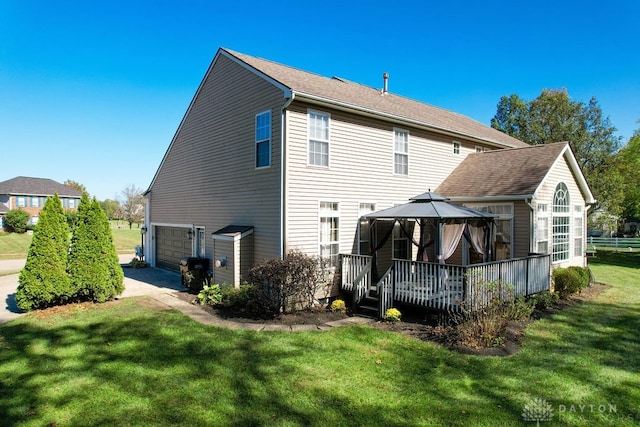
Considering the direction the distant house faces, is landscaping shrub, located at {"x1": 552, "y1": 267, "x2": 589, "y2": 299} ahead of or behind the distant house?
ahead

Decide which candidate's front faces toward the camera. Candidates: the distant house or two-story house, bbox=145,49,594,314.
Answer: the distant house

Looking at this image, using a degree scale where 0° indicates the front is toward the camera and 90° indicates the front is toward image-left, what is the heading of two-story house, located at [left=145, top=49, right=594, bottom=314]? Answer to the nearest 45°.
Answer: approximately 135°

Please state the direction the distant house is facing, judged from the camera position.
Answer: facing the viewer

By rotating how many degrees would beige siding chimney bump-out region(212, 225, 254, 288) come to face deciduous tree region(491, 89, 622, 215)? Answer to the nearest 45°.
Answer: approximately 180°

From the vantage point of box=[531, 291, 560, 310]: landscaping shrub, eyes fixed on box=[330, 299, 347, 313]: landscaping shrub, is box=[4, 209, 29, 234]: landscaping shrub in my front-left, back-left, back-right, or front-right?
front-right

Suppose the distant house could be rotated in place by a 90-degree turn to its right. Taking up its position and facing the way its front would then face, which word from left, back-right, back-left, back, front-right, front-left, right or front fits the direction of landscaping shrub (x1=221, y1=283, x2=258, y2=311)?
left

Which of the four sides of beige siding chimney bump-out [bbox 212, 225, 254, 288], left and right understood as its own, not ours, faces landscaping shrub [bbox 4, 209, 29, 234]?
right

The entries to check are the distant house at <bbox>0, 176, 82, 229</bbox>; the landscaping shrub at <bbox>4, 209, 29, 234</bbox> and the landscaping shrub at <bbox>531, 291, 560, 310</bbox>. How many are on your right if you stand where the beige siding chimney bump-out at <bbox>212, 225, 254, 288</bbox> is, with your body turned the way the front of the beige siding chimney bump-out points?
2

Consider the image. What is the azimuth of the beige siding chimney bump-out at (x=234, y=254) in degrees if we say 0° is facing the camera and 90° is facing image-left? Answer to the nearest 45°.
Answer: approximately 45°

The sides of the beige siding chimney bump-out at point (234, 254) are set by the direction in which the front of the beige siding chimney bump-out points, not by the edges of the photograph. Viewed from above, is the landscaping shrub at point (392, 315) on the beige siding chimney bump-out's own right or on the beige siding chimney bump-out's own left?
on the beige siding chimney bump-out's own left

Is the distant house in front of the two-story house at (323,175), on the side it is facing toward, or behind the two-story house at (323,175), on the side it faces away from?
in front

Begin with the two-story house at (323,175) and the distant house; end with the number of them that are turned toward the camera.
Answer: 1

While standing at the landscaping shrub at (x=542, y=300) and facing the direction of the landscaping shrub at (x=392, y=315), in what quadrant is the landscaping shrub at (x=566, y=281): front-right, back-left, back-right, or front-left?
back-right

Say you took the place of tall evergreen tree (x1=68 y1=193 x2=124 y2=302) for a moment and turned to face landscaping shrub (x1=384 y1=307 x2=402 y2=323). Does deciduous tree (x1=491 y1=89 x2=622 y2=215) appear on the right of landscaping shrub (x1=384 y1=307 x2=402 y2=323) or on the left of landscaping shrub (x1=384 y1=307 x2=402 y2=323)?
left
